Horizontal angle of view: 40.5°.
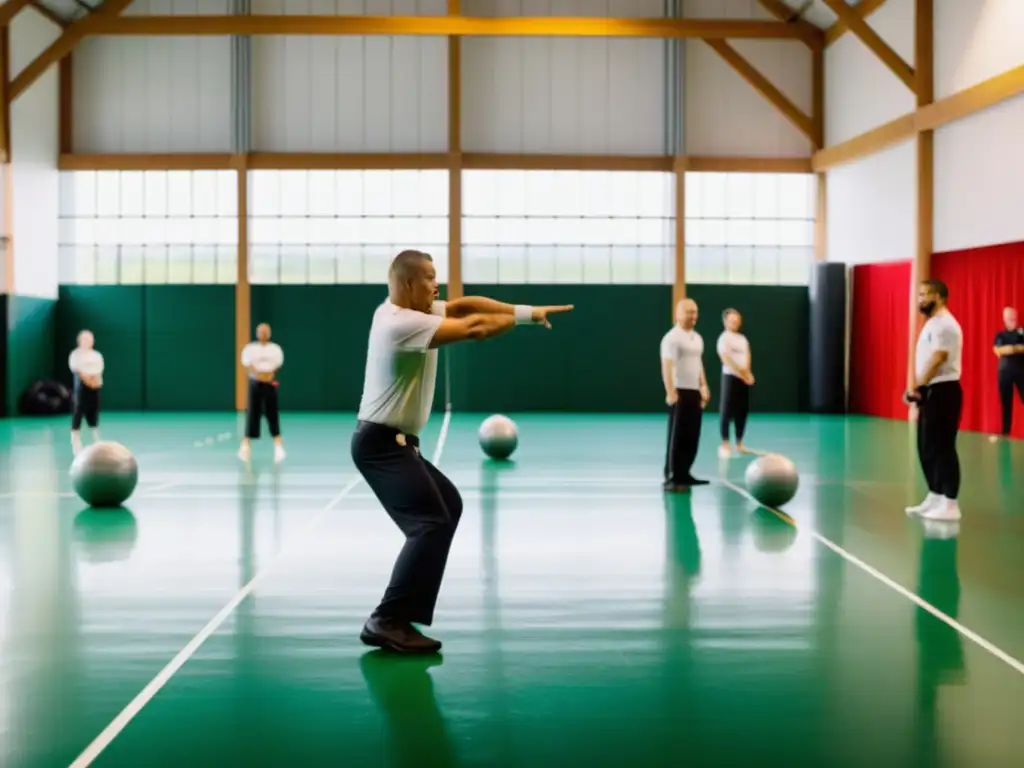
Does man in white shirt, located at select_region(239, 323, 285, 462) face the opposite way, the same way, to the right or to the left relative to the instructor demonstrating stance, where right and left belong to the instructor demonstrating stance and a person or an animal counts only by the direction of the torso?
to the right

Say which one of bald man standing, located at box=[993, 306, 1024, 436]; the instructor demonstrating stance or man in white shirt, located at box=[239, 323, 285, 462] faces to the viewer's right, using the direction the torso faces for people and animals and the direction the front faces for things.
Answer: the instructor demonstrating stance

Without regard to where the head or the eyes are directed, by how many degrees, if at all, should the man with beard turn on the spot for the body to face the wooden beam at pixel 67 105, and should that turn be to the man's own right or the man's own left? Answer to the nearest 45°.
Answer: approximately 45° to the man's own right

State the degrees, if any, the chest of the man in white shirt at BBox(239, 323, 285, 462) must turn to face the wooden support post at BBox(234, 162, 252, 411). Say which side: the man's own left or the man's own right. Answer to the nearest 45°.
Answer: approximately 180°

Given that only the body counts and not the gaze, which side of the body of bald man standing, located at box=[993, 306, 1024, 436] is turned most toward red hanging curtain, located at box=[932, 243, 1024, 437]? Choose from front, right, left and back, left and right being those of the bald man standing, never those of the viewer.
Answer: back

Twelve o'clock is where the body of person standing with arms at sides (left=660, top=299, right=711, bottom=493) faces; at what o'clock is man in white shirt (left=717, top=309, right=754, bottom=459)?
The man in white shirt is roughly at 8 o'clock from the person standing with arms at sides.

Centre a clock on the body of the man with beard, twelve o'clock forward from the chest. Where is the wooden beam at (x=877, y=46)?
The wooden beam is roughly at 3 o'clock from the man with beard.

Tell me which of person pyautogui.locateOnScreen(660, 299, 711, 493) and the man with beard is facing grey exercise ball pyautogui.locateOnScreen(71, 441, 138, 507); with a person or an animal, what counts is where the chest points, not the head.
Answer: the man with beard

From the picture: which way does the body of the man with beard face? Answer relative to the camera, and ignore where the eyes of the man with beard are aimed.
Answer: to the viewer's left

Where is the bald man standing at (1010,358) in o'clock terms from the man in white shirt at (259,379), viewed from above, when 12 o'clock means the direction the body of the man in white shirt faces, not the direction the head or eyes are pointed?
The bald man standing is roughly at 9 o'clock from the man in white shirt.

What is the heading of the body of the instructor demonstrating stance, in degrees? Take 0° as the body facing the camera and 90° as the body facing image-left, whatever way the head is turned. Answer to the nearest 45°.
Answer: approximately 270°

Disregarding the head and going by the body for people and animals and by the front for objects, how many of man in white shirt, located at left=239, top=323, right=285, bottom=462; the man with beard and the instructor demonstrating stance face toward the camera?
1

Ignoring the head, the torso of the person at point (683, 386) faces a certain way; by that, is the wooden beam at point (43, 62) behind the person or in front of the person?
behind

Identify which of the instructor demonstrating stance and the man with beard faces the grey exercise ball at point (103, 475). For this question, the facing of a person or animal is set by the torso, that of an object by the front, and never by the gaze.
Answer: the man with beard
